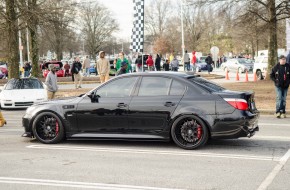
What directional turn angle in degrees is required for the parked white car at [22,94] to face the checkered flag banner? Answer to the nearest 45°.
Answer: approximately 135° to its left

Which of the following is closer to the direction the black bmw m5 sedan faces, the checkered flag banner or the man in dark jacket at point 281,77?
the checkered flag banner

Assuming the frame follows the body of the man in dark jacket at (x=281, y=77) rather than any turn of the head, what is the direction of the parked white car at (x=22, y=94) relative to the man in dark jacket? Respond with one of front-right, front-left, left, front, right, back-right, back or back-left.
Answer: right

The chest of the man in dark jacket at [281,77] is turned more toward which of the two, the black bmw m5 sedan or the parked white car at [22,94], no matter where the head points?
the black bmw m5 sedan

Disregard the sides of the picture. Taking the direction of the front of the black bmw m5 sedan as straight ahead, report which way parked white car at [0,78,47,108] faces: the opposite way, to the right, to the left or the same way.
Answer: to the left

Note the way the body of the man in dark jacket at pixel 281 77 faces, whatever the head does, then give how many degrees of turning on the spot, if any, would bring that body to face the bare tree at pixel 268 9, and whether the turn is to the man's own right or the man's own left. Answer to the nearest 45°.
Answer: approximately 180°

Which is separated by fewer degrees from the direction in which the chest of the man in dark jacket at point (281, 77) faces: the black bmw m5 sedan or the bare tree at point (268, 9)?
the black bmw m5 sedan

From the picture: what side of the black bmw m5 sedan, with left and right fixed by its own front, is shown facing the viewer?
left

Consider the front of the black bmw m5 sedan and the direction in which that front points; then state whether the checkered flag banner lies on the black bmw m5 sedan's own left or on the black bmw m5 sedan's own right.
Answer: on the black bmw m5 sedan's own right
